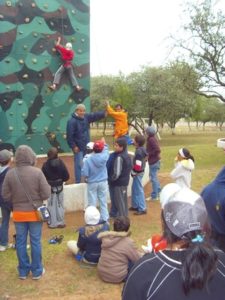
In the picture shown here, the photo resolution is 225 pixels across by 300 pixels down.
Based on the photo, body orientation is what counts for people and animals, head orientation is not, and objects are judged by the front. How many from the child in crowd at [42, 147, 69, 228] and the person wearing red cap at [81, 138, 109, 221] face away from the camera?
2

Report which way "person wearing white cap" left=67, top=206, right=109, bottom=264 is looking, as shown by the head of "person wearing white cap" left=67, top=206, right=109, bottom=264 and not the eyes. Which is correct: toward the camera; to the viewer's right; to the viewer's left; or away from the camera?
away from the camera

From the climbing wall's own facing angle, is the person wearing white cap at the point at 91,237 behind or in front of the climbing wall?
in front

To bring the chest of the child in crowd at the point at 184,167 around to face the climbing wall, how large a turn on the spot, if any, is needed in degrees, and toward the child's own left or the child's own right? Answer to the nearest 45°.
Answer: approximately 45° to the child's own right

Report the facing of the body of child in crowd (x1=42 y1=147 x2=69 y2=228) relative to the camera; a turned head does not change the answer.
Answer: away from the camera

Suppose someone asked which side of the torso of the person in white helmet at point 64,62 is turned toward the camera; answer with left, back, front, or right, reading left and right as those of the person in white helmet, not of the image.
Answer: back

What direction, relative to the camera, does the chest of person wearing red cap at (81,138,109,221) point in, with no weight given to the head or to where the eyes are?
away from the camera

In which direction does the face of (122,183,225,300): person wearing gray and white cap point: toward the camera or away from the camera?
away from the camera

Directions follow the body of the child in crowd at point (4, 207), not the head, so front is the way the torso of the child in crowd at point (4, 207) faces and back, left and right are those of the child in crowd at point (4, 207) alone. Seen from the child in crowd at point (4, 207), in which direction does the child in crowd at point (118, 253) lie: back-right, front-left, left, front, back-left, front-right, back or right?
right
